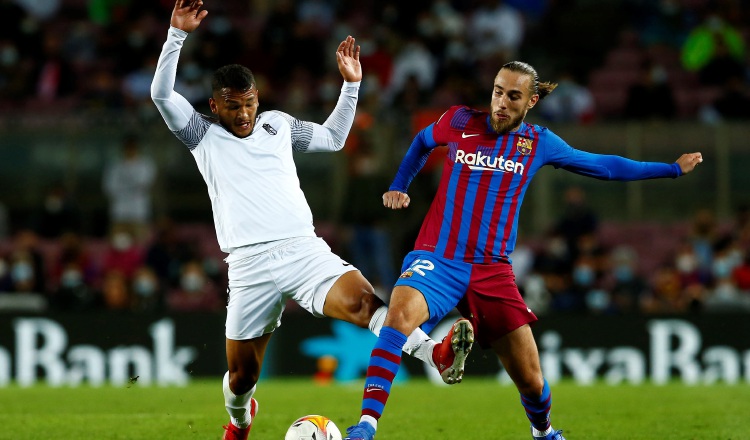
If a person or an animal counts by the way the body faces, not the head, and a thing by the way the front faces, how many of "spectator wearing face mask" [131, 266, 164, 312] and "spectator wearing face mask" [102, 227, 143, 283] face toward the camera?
2

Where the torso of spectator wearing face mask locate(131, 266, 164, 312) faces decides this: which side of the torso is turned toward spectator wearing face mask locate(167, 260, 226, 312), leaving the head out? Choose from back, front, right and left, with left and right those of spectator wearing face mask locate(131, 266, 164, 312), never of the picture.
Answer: left

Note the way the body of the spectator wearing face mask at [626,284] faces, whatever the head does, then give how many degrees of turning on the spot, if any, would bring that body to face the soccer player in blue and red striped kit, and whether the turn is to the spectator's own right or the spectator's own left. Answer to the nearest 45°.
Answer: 0° — they already face them

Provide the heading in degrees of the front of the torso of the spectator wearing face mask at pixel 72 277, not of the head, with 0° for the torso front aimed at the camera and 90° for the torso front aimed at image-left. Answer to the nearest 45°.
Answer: approximately 0°

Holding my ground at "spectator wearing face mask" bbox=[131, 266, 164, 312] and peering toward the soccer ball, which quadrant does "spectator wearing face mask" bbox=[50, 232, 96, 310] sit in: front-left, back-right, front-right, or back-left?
back-right

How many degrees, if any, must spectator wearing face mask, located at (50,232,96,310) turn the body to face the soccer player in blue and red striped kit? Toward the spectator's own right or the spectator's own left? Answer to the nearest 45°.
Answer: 0° — they already face them

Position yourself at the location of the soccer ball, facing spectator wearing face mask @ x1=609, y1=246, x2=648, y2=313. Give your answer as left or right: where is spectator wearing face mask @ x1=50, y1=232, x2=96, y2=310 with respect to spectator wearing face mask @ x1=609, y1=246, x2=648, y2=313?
left
